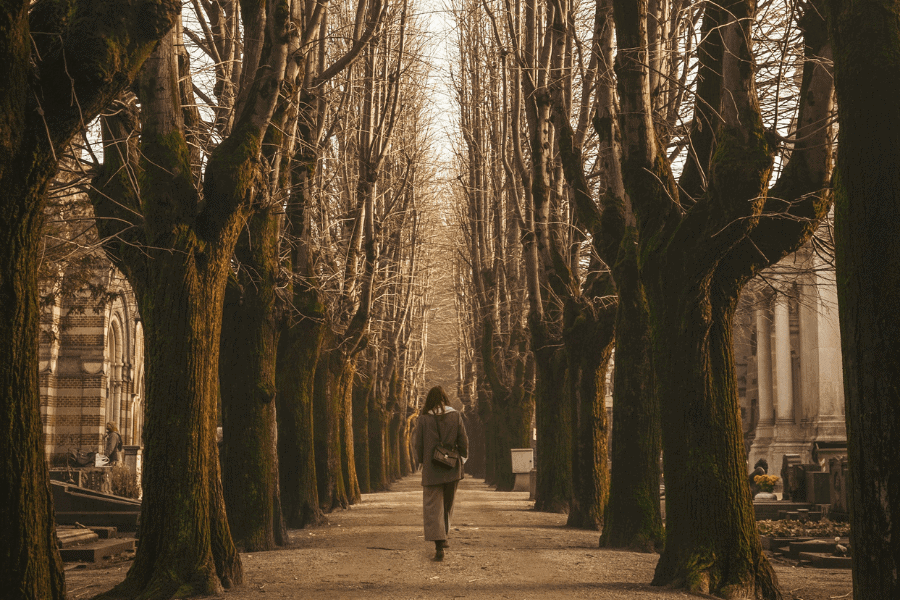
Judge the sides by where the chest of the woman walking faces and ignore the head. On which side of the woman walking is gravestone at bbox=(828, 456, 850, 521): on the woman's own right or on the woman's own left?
on the woman's own right

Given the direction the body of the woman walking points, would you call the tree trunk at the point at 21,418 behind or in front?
behind

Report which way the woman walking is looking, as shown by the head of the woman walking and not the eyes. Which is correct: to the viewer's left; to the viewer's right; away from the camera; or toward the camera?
away from the camera

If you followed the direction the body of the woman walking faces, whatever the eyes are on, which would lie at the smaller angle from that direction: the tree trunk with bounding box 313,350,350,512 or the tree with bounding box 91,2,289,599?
the tree trunk

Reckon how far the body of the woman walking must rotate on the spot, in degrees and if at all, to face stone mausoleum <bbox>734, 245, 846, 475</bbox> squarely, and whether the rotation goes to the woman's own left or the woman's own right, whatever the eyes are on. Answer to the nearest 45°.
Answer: approximately 45° to the woman's own right

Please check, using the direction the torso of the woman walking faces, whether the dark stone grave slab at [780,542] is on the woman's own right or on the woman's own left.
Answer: on the woman's own right

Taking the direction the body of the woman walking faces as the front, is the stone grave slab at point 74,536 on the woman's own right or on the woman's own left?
on the woman's own left

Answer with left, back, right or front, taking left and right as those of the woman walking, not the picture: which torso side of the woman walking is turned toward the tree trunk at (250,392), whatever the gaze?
left

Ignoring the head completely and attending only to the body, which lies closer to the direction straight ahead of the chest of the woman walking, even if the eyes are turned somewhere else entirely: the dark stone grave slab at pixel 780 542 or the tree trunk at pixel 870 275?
the dark stone grave slab

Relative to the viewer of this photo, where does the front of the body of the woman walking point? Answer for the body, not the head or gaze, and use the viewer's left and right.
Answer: facing away from the viewer

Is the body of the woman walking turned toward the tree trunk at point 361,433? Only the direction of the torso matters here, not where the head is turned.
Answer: yes

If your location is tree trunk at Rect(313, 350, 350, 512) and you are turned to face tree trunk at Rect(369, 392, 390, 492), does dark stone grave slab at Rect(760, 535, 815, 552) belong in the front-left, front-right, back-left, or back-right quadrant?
back-right

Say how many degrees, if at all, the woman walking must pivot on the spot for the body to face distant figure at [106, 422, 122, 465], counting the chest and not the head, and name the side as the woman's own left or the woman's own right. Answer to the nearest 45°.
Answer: approximately 45° to the woman's own left
